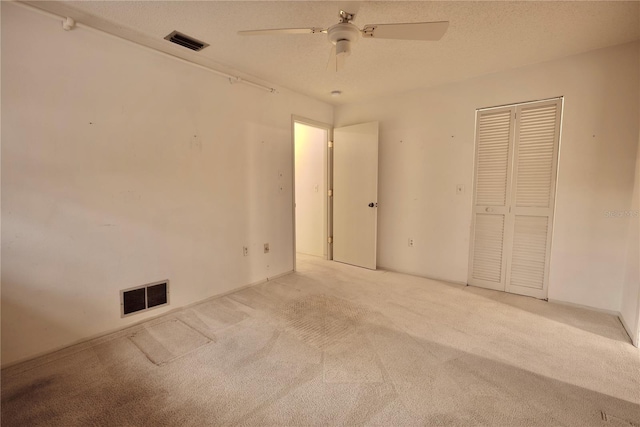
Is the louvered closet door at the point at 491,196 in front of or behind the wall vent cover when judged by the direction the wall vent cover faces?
in front

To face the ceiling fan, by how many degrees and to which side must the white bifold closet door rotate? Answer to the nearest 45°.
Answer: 0° — it already faces it

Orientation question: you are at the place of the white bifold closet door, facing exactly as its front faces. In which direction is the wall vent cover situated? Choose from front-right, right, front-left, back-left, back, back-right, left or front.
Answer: front-right

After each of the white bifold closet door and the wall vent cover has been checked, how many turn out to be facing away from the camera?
0

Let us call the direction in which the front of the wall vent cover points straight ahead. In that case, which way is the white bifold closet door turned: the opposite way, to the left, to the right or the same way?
to the right

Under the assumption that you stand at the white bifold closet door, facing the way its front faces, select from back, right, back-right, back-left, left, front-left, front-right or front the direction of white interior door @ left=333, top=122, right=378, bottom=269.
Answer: right

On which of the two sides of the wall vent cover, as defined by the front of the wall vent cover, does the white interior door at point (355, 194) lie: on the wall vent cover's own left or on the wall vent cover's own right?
on the wall vent cover's own left

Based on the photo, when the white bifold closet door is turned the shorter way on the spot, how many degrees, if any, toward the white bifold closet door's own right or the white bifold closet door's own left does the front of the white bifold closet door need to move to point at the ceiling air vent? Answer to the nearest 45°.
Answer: approximately 45° to the white bifold closet door's own right

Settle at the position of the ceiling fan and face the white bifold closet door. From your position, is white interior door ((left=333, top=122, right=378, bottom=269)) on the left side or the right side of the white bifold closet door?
left

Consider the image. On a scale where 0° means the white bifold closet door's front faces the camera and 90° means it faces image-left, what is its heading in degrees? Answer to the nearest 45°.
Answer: approximately 0°
